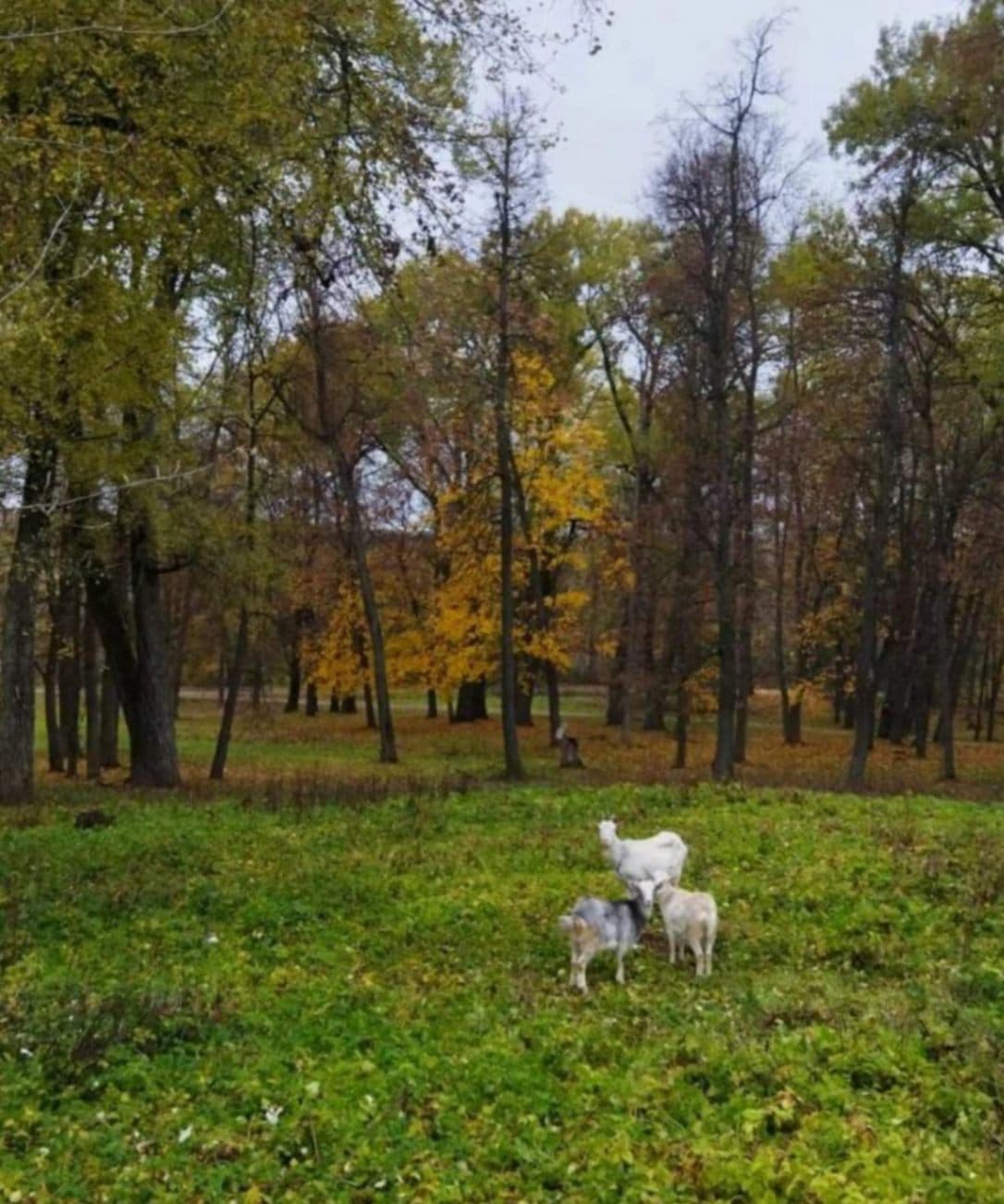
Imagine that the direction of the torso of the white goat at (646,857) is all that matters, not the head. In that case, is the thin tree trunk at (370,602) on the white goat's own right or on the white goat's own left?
on the white goat's own right

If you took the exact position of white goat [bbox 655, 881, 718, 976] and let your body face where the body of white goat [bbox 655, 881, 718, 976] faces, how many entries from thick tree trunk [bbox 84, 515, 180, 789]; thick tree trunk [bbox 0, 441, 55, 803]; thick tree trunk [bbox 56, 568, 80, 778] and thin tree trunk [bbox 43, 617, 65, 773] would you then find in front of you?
4

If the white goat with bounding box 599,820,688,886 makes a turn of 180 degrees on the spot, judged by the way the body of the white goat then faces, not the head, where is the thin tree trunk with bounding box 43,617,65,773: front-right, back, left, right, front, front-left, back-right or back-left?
back-left

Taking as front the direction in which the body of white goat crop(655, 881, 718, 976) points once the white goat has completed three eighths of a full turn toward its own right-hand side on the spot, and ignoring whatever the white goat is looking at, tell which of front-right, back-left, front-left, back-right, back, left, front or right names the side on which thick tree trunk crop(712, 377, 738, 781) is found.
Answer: left

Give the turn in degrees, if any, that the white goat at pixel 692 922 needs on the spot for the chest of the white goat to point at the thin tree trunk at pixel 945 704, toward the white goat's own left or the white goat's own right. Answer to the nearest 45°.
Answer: approximately 45° to the white goat's own right

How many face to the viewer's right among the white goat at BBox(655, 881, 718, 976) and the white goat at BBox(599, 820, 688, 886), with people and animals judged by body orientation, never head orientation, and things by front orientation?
0

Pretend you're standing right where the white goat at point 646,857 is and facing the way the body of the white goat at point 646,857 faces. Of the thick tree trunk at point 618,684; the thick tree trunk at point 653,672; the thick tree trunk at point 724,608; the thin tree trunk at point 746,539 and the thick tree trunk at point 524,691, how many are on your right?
5

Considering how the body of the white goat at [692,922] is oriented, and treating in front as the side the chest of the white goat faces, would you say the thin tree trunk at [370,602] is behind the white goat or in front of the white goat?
in front

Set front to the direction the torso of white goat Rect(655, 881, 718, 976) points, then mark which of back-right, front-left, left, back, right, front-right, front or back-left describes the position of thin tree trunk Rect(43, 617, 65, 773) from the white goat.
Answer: front

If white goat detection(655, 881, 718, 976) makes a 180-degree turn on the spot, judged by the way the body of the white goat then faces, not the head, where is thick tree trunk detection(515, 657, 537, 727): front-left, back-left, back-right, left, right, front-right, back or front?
back-left

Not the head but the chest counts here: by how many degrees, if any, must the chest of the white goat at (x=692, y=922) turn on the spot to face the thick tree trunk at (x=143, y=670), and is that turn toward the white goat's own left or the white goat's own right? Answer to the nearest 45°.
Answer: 0° — it already faces it

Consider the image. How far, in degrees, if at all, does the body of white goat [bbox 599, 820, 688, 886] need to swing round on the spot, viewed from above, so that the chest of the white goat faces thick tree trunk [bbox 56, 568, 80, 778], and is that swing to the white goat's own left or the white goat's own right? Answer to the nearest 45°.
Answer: approximately 45° to the white goat's own right

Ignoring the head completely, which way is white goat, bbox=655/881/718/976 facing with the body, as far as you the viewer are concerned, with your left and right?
facing away from the viewer and to the left of the viewer

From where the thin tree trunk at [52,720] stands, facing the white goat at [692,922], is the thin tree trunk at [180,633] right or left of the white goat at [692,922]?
left

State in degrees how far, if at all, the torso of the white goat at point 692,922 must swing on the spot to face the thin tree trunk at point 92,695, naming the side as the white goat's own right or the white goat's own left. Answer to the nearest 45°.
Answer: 0° — it already faces it

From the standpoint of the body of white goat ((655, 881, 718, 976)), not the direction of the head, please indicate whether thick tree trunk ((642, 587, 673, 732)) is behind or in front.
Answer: in front

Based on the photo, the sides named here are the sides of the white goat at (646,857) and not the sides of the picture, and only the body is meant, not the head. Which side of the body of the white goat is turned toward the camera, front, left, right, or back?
left
